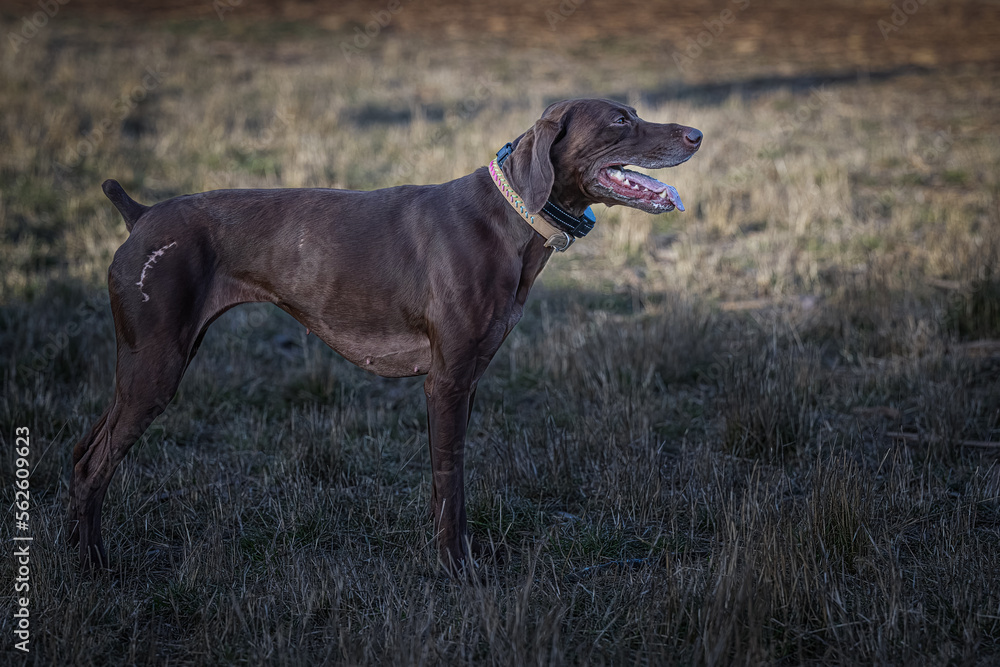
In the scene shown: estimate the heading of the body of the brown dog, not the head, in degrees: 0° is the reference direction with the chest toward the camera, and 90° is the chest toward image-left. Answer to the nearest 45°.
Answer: approximately 270°
